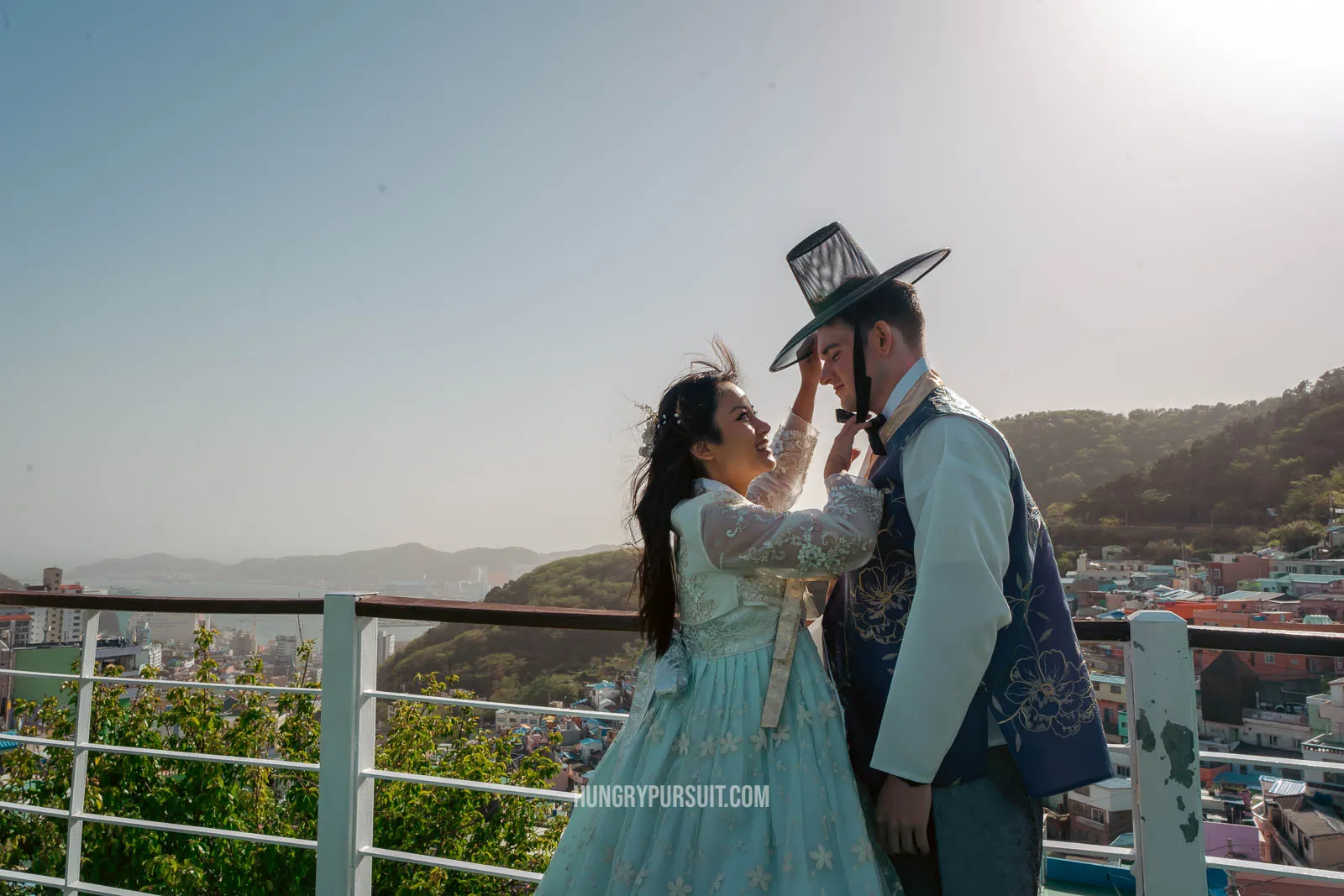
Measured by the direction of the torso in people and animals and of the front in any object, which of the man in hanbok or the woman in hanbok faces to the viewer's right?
the woman in hanbok

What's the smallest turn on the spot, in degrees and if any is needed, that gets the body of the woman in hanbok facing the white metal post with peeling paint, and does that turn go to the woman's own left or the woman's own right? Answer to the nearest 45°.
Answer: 0° — they already face it

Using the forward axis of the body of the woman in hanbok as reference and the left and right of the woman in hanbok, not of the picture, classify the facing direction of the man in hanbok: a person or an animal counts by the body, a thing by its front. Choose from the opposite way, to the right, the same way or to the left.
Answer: the opposite way

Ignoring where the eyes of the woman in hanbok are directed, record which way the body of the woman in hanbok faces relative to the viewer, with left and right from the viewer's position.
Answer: facing to the right of the viewer

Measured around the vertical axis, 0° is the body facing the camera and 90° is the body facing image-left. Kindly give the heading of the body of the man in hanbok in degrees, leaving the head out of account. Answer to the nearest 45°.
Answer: approximately 90°

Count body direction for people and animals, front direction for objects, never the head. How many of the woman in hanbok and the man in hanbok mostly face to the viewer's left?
1
